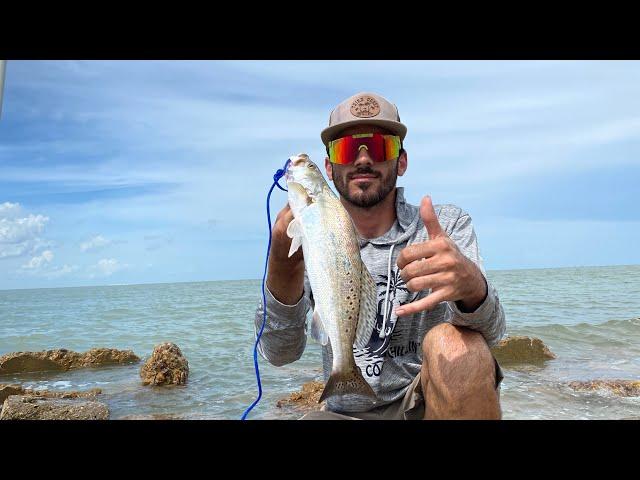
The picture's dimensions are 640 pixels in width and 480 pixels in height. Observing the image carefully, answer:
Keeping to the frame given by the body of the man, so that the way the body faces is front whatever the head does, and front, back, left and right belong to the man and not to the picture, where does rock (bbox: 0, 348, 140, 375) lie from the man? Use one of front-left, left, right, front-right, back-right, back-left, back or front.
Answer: back-right

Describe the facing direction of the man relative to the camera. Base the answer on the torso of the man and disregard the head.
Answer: toward the camera

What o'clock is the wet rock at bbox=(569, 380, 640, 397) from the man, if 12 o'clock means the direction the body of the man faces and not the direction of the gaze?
The wet rock is roughly at 7 o'clock from the man.

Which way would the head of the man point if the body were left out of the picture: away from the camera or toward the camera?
toward the camera

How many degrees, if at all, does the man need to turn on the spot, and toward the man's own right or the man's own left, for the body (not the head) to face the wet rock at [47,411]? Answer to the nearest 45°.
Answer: approximately 135° to the man's own right

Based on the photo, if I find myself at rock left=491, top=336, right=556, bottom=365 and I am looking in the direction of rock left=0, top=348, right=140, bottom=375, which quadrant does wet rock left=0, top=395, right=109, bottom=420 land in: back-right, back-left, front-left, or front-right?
front-left

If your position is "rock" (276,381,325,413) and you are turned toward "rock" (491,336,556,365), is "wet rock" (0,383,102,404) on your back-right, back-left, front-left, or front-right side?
back-left

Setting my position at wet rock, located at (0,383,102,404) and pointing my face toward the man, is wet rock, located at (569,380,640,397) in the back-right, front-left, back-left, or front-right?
front-left

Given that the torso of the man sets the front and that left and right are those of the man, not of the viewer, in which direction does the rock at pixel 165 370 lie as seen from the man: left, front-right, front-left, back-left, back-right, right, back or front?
back-right

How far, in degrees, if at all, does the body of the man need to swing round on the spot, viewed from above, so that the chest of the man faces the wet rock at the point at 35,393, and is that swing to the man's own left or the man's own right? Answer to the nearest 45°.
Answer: approximately 135° to the man's own right
